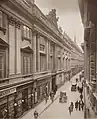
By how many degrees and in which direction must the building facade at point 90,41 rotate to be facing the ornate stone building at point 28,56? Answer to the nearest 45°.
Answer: approximately 45° to its left

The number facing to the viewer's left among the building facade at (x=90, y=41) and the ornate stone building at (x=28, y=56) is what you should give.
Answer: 1

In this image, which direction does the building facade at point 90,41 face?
to the viewer's left

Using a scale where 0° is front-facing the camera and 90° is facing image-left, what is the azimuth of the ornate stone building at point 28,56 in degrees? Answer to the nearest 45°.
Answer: approximately 315°
